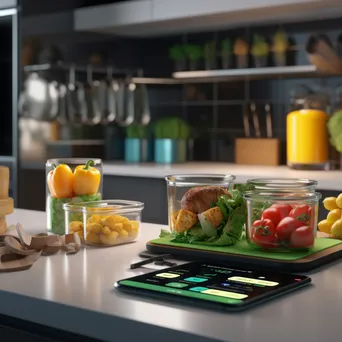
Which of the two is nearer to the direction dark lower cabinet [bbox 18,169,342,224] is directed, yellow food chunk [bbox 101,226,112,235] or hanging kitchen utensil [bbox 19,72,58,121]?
the yellow food chunk

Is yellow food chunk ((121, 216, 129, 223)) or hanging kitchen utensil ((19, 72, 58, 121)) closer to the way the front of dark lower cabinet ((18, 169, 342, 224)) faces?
the yellow food chunk

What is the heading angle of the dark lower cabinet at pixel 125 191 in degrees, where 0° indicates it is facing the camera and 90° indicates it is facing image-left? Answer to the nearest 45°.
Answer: approximately 0°

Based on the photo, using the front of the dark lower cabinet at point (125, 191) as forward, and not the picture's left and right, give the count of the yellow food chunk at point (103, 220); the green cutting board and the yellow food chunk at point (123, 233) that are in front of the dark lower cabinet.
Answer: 3

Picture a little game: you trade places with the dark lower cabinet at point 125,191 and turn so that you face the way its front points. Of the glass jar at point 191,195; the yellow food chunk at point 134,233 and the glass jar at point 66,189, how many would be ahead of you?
3

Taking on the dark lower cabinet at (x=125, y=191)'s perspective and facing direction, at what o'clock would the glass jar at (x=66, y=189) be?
The glass jar is roughly at 12 o'clock from the dark lower cabinet.

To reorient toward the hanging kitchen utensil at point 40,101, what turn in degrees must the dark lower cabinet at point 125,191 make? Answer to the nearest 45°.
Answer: approximately 135° to its right

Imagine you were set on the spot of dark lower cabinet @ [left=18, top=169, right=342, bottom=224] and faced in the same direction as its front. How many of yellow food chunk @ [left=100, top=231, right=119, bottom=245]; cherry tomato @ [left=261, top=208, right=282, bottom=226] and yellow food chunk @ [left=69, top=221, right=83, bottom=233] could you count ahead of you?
3

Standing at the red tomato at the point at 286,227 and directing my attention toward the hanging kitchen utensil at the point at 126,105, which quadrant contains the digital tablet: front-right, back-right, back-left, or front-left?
back-left

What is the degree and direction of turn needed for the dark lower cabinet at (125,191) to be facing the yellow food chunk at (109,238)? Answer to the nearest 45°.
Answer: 0° — it already faces it
